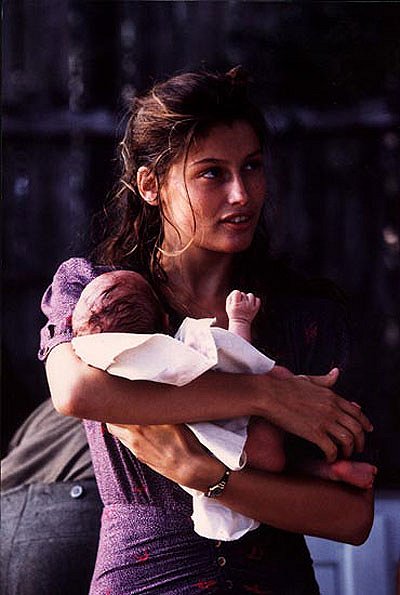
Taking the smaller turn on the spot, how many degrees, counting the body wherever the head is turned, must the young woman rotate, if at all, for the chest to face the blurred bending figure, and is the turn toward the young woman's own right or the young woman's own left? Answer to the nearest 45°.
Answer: approximately 180°

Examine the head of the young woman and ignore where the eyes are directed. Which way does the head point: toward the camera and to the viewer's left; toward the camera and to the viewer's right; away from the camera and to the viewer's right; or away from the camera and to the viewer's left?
toward the camera and to the viewer's right
